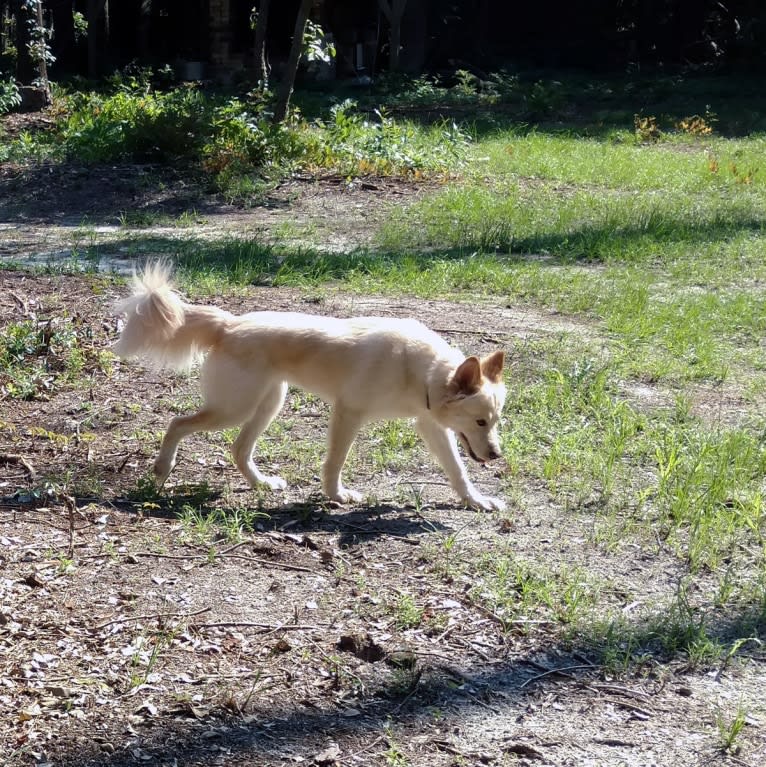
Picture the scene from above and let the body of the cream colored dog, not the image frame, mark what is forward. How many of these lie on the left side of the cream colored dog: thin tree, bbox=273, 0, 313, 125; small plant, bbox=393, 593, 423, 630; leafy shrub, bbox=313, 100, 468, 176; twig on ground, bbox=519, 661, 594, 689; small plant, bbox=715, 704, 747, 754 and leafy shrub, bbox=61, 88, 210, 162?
3

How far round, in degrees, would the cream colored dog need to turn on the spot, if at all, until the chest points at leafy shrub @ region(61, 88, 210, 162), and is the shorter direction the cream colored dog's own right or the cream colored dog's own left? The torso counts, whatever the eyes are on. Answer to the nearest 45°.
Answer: approximately 90° to the cream colored dog's own left

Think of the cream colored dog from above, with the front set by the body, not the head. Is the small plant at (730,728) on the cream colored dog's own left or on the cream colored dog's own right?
on the cream colored dog's own right

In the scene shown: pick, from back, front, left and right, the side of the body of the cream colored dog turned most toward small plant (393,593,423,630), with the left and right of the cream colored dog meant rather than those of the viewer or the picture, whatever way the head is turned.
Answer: right

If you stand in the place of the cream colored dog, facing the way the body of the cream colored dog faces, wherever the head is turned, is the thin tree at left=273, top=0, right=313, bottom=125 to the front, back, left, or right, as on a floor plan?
left

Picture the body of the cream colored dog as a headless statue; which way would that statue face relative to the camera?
to the viewer's right

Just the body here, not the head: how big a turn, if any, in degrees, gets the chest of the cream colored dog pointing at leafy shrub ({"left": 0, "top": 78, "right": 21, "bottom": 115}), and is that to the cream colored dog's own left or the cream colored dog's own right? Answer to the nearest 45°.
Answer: approximately 90° to the cream colored dog's own left

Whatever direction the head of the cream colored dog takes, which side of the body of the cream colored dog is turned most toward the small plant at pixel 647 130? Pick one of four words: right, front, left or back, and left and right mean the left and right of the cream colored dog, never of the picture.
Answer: left

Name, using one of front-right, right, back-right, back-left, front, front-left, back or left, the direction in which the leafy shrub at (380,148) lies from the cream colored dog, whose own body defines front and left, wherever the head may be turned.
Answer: left

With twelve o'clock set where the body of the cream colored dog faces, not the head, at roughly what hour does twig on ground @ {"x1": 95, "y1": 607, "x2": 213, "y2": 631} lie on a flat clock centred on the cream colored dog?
The twig on ground is roughly at 4 o'clock from the cream colored dog.

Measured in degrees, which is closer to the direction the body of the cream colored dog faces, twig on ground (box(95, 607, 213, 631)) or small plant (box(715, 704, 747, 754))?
the small plant

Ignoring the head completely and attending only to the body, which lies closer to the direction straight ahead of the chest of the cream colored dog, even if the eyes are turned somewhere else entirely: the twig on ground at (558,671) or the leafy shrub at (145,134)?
the twig on ground

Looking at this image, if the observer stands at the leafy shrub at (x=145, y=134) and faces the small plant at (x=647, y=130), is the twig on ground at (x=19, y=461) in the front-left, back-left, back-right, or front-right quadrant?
back-right
